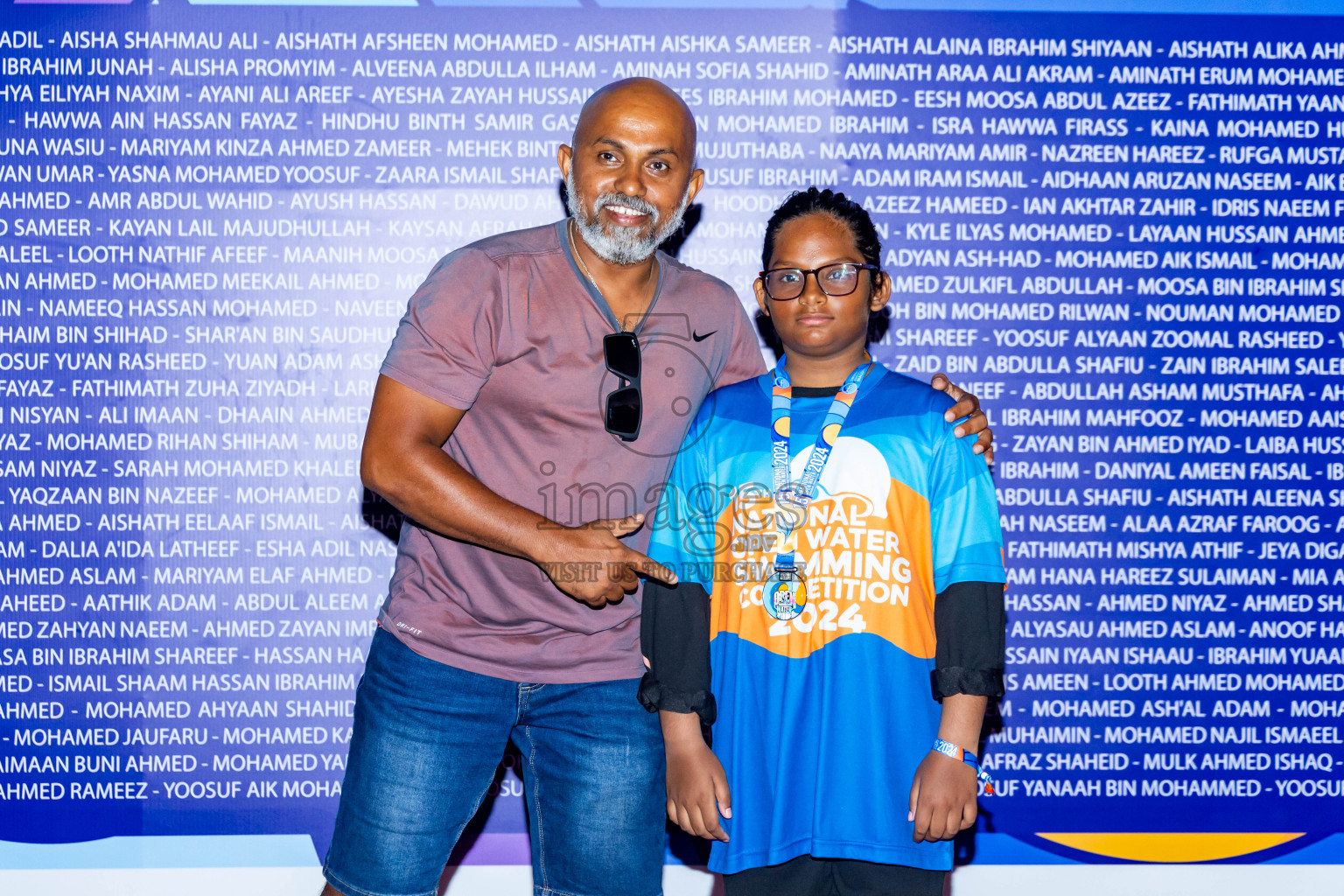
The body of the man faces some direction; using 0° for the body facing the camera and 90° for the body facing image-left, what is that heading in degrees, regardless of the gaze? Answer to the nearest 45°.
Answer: approximately 0°

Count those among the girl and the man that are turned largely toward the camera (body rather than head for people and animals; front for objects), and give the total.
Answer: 2

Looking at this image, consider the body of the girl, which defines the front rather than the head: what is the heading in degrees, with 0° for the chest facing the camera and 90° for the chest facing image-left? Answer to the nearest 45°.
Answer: approximately 0°
